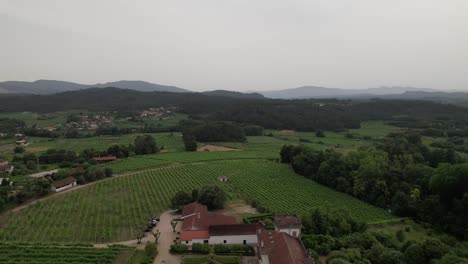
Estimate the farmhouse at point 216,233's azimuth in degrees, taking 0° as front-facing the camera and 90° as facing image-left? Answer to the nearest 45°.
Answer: approximately 0°

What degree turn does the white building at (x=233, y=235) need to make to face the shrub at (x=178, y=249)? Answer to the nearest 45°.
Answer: approximately 45° to its right

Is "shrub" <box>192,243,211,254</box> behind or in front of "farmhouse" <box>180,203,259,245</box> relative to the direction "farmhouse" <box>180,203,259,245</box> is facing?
in front

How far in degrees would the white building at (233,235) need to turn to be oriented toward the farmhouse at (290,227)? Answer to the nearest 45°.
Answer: approximately 90° to its left

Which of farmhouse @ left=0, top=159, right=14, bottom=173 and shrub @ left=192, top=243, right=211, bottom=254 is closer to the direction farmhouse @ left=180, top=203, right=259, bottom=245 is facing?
the shrub

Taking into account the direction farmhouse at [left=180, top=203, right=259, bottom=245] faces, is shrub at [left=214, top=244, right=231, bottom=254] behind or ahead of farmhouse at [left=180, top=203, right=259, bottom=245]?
ahead

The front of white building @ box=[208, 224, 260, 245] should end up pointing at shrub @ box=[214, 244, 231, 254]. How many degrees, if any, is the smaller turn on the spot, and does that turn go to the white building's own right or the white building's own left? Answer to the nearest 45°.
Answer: approximately 45° to the white building's own right

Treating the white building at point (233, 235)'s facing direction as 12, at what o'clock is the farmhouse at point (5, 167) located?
The farmhouse is roughly at 4 o'clock from the white building.
